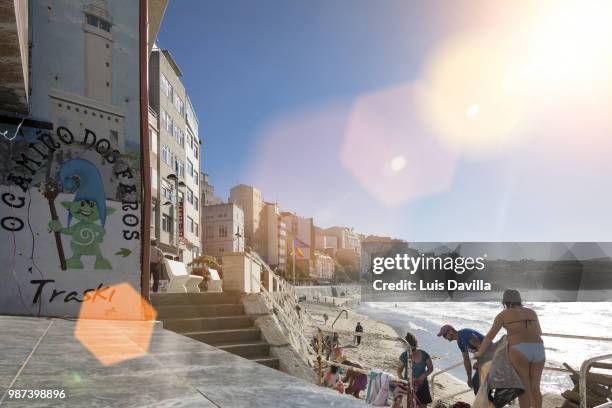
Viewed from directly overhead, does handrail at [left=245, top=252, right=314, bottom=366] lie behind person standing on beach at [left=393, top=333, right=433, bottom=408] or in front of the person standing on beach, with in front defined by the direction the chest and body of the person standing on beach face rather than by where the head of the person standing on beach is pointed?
behind

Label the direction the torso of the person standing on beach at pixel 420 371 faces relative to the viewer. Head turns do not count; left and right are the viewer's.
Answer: facing the viewer

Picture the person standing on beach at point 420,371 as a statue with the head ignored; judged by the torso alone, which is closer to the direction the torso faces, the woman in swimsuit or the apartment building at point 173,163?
the woman in swimsuit

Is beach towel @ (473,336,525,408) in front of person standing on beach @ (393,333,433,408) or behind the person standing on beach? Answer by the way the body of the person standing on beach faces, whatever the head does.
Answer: in front

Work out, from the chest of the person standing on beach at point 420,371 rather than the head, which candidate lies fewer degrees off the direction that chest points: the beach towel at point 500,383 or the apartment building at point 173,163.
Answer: the beach towel

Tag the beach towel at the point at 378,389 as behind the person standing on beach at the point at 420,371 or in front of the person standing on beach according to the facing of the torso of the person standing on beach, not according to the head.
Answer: in front

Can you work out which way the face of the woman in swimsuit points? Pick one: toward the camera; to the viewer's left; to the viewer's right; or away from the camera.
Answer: away from the camera
